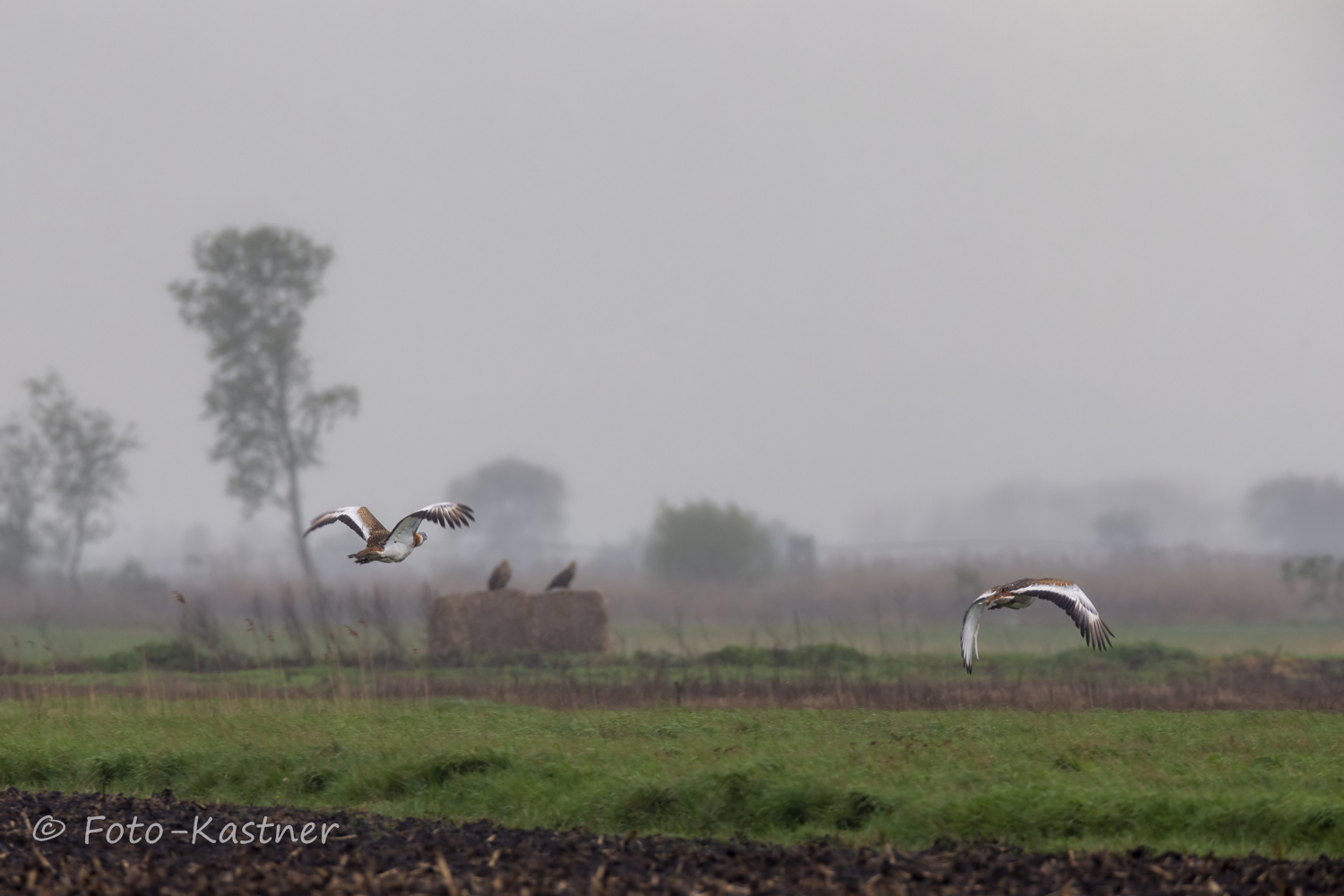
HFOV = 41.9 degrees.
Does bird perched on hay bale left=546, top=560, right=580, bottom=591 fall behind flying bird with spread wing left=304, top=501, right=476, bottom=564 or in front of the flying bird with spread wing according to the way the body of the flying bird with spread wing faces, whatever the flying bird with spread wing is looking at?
in front

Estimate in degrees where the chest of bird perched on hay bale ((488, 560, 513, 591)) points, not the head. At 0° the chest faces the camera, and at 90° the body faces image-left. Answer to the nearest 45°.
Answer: approximately 270°

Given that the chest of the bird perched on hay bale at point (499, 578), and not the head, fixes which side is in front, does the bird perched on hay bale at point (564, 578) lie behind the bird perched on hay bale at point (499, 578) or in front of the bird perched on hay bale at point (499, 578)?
in front

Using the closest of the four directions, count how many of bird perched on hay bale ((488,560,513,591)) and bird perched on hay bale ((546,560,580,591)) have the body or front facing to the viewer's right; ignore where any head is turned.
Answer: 2

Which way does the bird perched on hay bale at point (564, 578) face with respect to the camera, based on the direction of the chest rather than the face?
to the viewer's right

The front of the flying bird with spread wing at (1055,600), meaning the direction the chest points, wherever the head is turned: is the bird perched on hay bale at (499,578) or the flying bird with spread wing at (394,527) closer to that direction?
the bird perched on hay bale
